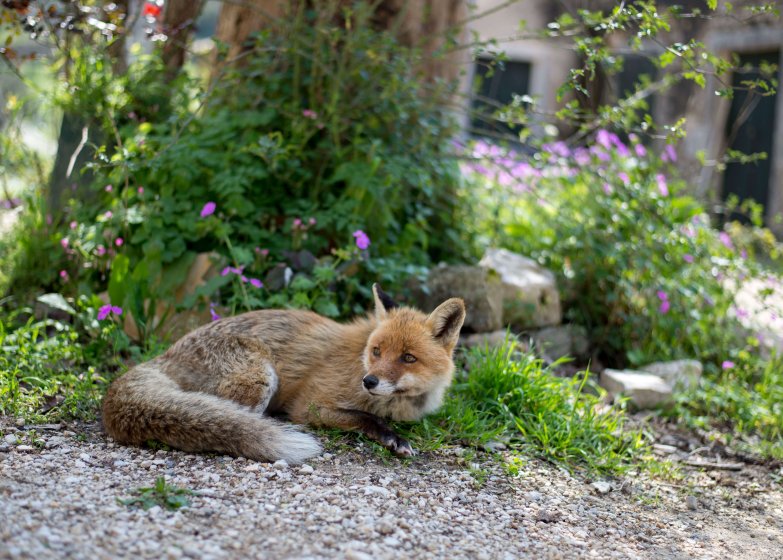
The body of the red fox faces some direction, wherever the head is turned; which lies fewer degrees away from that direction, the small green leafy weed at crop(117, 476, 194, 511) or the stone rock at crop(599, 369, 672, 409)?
the stone rock

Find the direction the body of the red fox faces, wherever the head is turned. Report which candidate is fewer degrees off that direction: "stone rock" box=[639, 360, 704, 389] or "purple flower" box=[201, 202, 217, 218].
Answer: the stone rock

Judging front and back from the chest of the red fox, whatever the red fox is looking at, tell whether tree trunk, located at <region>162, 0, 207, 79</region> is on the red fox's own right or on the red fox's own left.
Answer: on the red fox's own left

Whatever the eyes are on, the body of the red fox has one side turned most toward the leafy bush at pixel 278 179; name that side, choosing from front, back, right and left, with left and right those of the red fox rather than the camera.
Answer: left

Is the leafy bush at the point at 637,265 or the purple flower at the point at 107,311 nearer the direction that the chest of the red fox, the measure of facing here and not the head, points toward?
the leafy bush

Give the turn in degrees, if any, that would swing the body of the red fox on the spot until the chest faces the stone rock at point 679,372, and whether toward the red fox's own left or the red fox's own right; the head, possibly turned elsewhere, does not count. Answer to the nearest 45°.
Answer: approximately 45° to the red fox's own left

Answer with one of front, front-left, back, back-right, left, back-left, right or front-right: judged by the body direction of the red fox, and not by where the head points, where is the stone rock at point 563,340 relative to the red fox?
front-left

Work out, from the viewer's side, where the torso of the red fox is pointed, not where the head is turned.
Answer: to the viewer's right

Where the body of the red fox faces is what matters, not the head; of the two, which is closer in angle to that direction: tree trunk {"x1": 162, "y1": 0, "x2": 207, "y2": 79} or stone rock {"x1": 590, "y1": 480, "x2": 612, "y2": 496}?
the stone rock

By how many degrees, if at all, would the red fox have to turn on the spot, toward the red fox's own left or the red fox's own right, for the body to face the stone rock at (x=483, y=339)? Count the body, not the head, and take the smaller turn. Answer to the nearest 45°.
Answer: approximately 45° to the red fox's own left

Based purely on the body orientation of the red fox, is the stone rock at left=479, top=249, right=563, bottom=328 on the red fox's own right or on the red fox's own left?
on the red fox's own left
